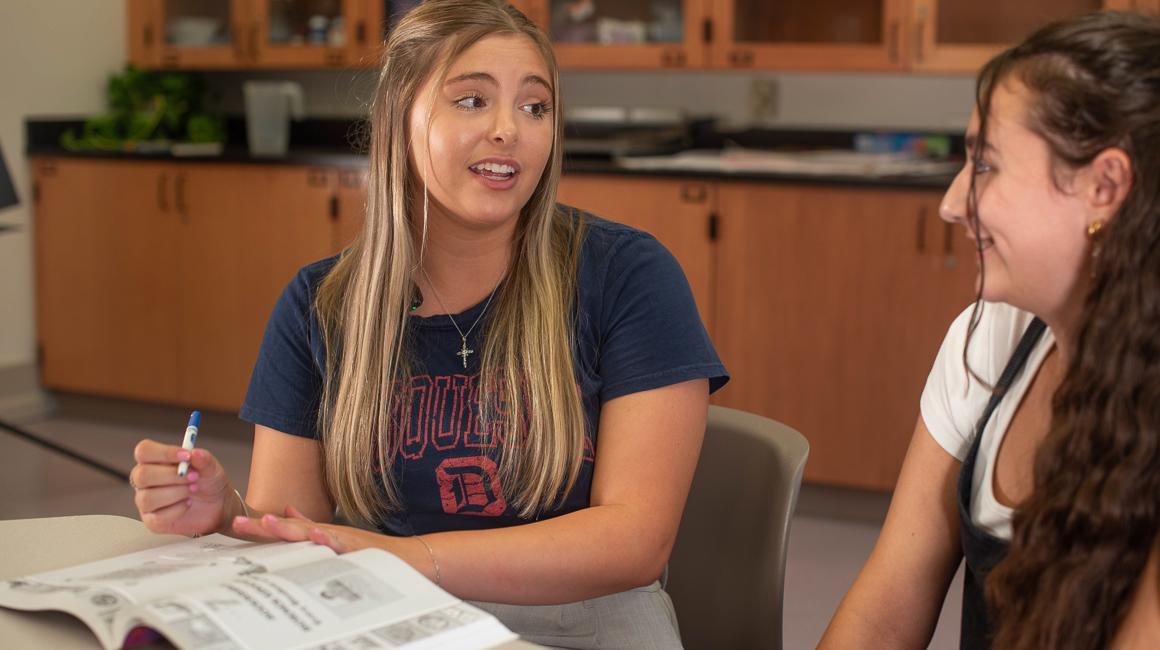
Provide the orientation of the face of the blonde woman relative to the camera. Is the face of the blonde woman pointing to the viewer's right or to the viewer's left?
to the viewer's right

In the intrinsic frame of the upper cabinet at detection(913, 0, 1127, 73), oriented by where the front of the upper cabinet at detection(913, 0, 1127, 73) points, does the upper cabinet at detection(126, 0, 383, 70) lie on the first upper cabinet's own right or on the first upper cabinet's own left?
on the first upper cabinet's own right

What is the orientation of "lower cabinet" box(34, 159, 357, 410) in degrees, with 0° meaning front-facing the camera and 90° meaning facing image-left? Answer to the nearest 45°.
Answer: approximately 0°

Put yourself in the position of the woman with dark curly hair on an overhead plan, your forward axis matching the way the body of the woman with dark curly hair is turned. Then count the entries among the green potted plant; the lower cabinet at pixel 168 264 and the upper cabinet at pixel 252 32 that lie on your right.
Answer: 3

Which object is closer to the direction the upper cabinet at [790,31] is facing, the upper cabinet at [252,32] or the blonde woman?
the blonde woman

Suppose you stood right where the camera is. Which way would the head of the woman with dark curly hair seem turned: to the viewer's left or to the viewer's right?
to the viewer's left
